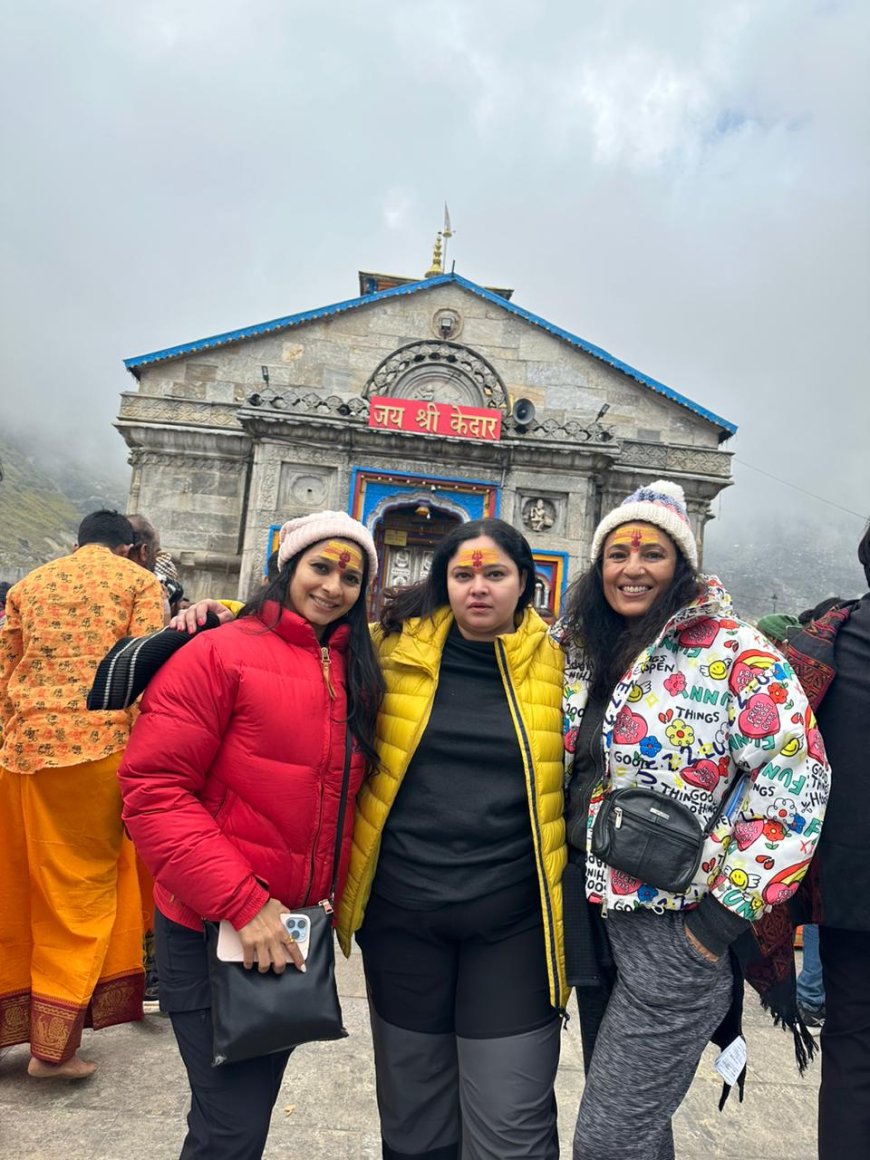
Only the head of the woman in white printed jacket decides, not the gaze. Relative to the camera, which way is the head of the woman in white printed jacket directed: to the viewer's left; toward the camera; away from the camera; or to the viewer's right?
toward the camera

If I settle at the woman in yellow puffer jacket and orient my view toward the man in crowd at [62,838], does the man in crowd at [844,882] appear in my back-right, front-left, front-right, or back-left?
back-right

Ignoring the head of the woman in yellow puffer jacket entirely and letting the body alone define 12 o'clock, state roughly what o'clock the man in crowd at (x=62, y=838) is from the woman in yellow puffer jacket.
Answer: The man in crowd is roughly at 4 o'clock from the woman in yellow puffer jacket.

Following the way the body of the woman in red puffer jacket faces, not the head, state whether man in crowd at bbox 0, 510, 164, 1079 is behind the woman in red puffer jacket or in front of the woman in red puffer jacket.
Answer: behind

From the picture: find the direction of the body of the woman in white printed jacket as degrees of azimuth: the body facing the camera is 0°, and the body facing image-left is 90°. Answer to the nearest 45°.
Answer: approximately 45°

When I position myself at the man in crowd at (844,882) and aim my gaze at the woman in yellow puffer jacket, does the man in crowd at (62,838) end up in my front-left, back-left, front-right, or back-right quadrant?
front-right

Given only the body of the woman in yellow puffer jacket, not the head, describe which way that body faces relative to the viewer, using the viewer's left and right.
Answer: facing the viewer

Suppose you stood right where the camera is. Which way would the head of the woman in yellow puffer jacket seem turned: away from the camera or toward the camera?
toward the camera

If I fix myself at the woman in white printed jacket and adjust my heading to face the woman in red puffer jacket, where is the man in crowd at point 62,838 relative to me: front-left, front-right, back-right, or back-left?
front-right

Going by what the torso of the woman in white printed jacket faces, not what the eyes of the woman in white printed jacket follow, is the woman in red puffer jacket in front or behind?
in front
